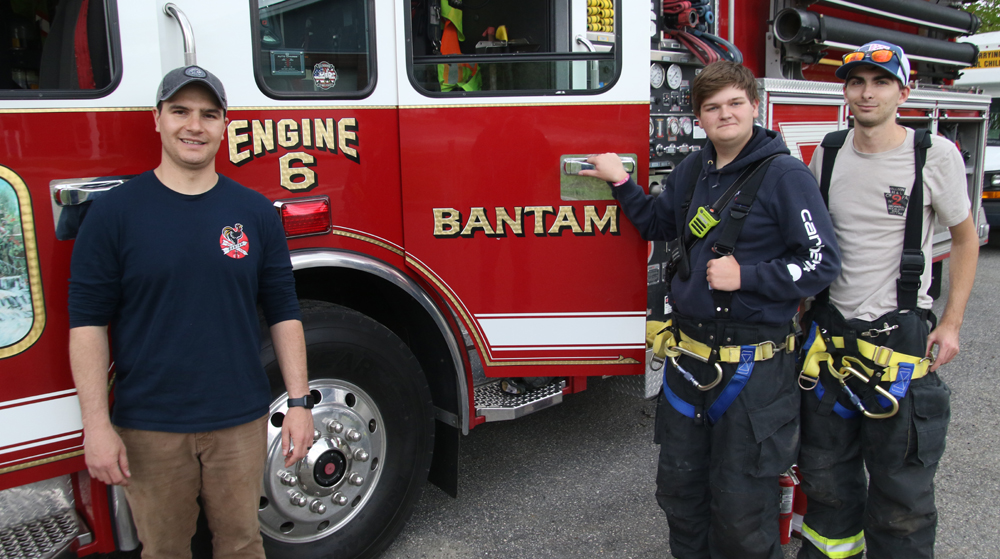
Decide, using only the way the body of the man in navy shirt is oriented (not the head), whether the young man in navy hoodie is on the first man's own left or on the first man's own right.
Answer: on the first man's own left

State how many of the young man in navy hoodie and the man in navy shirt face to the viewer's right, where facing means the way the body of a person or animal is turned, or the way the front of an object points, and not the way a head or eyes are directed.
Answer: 0

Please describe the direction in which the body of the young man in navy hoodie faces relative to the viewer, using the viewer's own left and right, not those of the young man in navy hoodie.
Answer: facing the viewer and to the left of the viewer

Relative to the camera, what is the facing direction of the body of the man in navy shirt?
toward the camera
